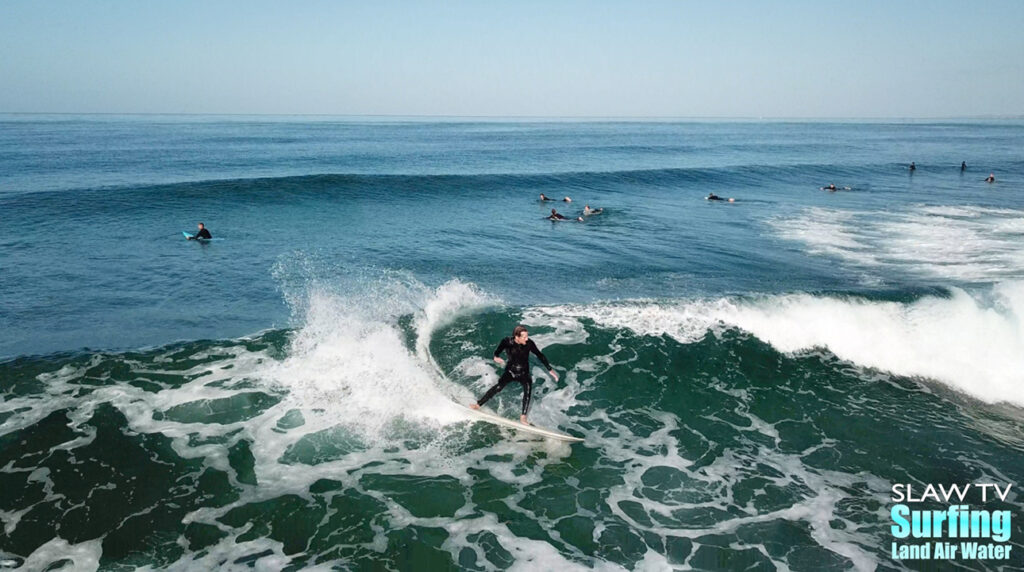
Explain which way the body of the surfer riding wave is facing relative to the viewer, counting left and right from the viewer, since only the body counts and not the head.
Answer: facing the viewer
